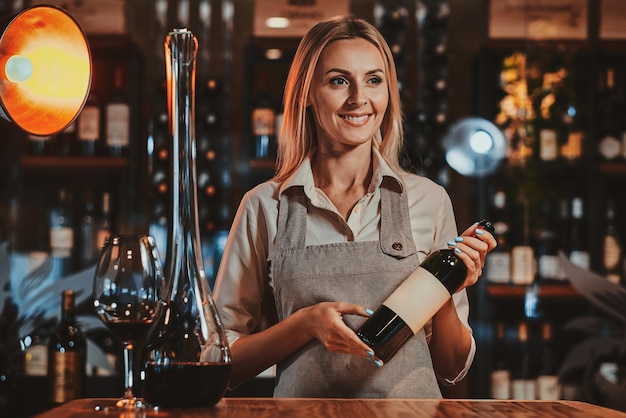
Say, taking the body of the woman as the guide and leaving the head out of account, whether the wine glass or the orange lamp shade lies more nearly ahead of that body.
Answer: the wine glass

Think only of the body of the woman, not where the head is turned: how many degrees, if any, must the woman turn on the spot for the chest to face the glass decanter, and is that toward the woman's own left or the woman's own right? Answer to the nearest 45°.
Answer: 0° — they already face it

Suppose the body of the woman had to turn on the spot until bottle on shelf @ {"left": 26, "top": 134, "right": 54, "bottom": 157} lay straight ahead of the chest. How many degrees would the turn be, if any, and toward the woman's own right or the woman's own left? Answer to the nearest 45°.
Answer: approximately 135° to the woman's own right

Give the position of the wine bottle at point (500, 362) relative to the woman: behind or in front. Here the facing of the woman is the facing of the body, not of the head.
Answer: behind

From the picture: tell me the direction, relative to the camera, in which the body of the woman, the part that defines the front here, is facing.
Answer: toward the camera

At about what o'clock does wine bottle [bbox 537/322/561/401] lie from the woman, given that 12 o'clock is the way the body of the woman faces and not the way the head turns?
The wine bottle is roughly at 7 o'clock from the woman.

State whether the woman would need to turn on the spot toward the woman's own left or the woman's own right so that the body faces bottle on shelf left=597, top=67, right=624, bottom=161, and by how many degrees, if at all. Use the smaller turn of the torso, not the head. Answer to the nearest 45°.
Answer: approximately 135° to the woman's own left

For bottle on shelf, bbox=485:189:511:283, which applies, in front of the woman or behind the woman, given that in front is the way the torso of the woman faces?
behind

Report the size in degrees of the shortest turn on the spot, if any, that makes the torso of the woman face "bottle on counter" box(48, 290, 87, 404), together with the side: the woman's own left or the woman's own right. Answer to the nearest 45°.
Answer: approximately 135° to the woman's own right

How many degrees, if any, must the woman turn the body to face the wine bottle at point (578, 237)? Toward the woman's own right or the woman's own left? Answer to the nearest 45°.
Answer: approximately 135° to the woman's own left

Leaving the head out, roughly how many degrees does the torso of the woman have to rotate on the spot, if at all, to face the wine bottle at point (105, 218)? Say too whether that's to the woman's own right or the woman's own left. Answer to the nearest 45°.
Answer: approximately 135° to the woman's own right

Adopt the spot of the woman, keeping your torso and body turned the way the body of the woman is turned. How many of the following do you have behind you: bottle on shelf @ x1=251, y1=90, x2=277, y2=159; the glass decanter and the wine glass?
1

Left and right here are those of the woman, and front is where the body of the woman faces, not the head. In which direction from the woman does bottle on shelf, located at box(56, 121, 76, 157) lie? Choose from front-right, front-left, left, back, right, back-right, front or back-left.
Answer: back-right
